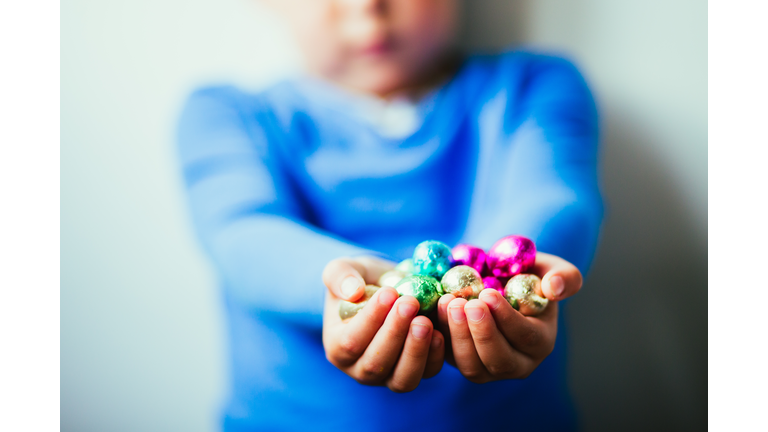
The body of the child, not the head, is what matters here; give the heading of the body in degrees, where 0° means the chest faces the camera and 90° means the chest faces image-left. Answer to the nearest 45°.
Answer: approximately 0°
